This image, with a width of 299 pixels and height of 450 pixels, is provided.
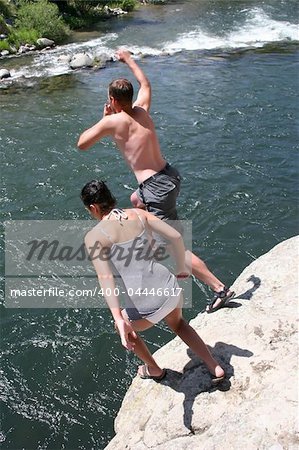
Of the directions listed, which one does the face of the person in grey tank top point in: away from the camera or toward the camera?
away from the camera

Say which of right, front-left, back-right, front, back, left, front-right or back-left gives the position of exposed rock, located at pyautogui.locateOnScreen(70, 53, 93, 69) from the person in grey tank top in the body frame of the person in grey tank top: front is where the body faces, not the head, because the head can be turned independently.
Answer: front-right

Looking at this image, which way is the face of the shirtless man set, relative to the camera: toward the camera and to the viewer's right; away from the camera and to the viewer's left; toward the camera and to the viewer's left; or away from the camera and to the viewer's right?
away from the camera and to the viewer's left

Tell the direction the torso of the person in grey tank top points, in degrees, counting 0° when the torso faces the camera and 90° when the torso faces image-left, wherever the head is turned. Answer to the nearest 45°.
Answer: approximately 135°

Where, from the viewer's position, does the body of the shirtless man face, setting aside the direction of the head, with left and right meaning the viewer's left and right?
facing away from the viewer and to the left of the viewer
